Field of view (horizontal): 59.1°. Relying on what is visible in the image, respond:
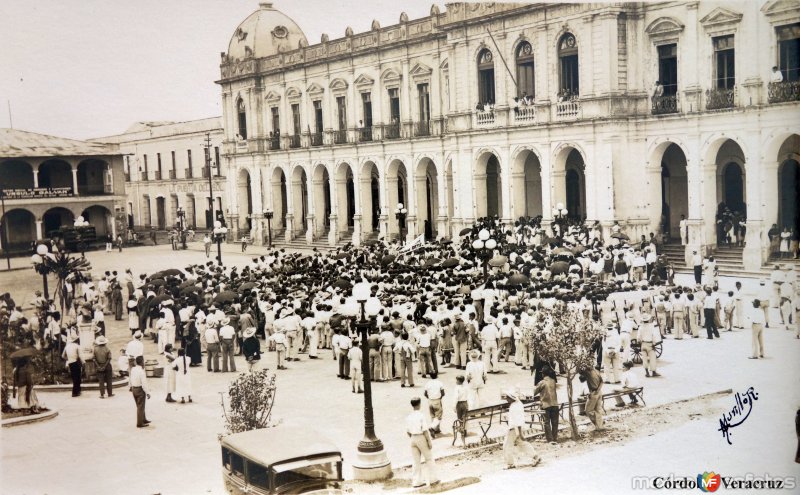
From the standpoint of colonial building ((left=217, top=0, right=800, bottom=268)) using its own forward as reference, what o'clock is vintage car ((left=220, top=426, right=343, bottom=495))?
The vintage car is roughly at 11 o'clock from the colonial building.

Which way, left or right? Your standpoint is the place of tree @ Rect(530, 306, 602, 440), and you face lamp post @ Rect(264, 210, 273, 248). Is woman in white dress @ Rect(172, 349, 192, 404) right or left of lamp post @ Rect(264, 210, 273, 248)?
left

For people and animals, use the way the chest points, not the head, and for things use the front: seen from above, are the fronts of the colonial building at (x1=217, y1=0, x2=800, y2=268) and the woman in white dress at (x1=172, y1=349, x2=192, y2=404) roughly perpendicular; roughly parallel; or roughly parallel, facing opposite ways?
roughly perpendicular

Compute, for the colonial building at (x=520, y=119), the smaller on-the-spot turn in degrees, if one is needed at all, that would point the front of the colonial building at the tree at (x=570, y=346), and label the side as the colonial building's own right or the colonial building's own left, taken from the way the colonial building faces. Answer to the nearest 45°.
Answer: approximately 45° to the colonial building's own left

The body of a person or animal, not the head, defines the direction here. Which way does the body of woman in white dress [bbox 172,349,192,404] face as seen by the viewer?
away from the camera

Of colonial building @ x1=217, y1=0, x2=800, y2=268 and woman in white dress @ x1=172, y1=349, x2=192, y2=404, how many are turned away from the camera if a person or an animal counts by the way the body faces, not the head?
1
